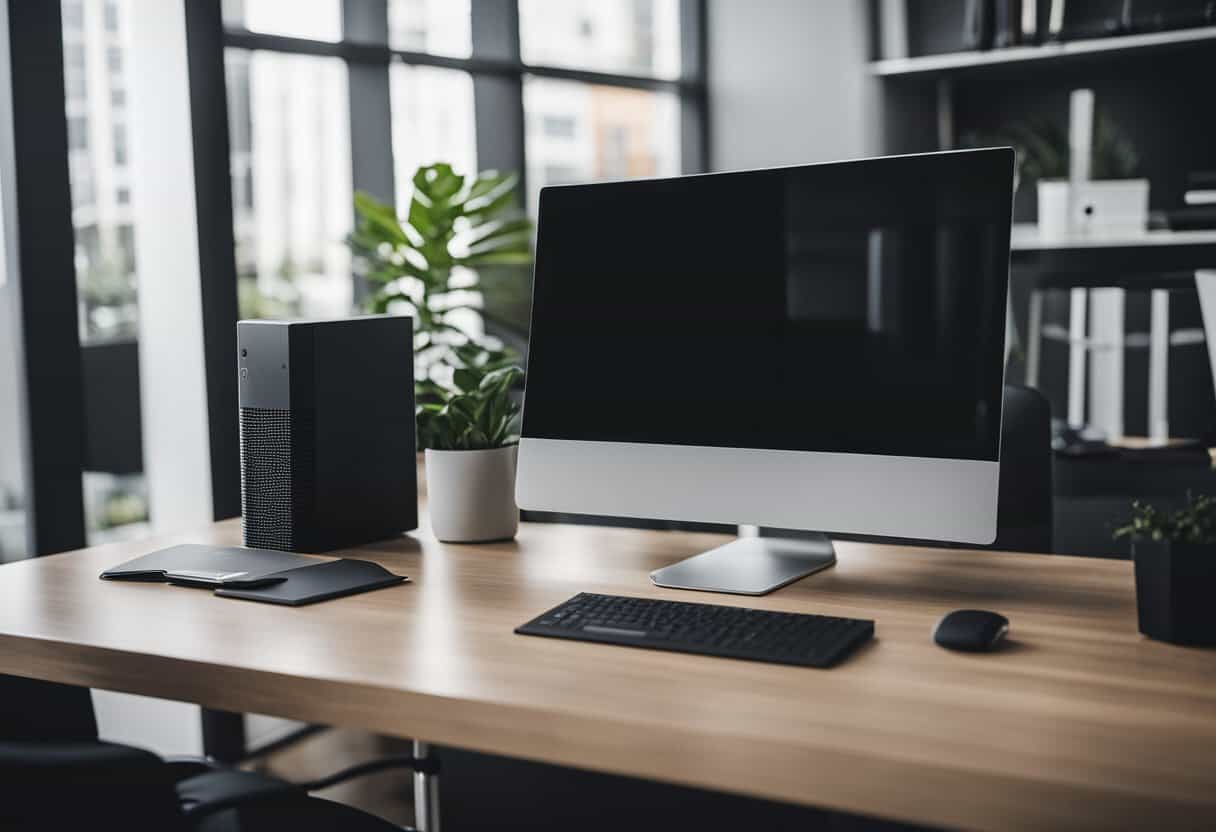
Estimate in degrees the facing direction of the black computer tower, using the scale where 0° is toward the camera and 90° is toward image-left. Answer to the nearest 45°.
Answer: approximately 45°

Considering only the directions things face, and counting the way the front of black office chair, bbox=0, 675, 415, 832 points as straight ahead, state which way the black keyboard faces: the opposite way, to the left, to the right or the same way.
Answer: the opposite way

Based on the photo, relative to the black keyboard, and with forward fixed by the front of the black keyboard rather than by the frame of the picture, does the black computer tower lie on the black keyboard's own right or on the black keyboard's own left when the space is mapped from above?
on the black keyboard's own right

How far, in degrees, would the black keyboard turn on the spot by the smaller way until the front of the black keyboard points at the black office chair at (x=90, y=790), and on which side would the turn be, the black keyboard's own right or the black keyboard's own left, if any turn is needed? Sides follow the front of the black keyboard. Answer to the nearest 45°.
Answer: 0° — it already faces it

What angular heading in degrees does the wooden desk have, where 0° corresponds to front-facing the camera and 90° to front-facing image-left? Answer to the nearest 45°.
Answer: approximately 45°

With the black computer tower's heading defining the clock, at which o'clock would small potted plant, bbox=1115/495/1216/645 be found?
The small potted plant is roughly at 9 o'clock from the black computer tower.

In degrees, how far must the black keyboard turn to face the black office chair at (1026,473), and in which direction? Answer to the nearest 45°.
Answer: approximately 180°

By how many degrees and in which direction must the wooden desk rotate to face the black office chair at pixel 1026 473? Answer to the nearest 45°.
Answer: approximately 180°
